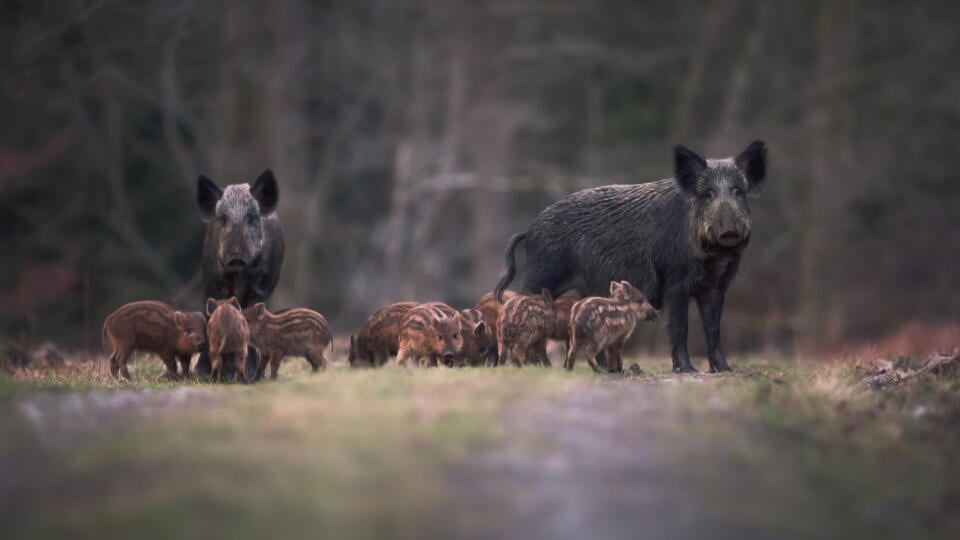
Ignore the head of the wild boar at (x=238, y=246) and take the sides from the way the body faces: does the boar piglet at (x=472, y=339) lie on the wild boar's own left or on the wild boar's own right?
on the wild boar's own left

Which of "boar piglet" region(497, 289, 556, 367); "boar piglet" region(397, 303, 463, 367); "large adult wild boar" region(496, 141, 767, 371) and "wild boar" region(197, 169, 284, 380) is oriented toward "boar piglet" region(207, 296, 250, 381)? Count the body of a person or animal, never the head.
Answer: the wild boar

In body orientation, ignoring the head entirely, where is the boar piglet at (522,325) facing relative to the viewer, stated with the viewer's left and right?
facing away from the viewer and to the right of the viewer

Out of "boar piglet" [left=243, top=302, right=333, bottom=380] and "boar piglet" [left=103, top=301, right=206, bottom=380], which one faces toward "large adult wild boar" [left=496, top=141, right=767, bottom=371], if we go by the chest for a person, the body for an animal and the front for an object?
"boar piglet" [left=103, top=301, right=206, bottom=380]

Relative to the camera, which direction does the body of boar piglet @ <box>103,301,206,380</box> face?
to the viewer's right

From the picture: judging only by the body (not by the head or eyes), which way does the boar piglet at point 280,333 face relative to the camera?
to the viewer's left

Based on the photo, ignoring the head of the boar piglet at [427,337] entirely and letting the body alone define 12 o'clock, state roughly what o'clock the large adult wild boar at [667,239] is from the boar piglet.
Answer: The large adult wild boar is roughly at 10 o'clock from the boar piglet.

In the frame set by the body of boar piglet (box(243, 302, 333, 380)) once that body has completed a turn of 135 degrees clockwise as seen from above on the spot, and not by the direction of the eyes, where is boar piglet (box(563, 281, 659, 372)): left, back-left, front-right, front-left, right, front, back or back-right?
front-right

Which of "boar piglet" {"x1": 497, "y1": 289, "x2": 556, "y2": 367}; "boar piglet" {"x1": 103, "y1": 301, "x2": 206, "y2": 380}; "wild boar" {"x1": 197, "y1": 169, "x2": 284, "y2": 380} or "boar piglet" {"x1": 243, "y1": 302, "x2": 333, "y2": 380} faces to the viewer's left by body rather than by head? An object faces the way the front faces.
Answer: "boar piglet" {"x1": 243, "y1": 302, "x2": 333, "y2": 380}

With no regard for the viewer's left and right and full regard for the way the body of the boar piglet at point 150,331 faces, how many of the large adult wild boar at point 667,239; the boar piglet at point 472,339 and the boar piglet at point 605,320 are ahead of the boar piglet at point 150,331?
3

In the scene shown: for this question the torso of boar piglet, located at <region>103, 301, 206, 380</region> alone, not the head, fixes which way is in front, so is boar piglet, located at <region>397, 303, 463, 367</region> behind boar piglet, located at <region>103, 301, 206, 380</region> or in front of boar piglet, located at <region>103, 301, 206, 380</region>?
in front

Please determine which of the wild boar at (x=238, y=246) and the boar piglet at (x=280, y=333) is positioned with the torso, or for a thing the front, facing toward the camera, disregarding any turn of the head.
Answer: the wild boar

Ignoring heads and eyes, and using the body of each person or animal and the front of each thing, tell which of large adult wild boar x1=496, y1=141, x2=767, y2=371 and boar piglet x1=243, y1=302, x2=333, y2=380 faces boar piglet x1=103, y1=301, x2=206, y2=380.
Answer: boar piglet x1=243, y1=302, x2=333, y2=380

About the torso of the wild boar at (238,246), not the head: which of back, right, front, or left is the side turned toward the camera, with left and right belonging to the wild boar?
front
